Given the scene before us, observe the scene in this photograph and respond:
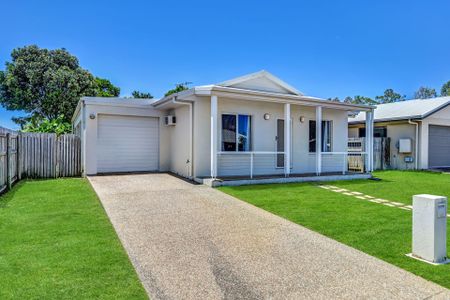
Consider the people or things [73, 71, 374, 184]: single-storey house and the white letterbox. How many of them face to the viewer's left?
0

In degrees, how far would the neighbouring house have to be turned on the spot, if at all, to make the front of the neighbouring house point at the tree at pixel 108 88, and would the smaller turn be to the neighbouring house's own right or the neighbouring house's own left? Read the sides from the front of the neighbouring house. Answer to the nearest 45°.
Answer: approximately 135° to the neighbouring house's own right

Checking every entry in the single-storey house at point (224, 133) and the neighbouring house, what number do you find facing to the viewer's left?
0

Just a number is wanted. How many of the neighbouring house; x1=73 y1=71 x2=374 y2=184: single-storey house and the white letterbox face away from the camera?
0

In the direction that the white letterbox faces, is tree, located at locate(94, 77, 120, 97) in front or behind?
behind

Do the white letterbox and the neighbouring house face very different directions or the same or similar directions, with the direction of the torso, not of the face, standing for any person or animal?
same or similar directions

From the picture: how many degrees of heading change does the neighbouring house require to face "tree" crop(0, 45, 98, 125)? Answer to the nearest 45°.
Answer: approximately 135° to its right

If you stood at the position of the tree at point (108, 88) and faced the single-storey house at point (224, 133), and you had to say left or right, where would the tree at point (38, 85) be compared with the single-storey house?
right

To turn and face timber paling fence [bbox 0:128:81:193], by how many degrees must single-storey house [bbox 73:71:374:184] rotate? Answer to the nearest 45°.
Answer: approximately 135° to its right

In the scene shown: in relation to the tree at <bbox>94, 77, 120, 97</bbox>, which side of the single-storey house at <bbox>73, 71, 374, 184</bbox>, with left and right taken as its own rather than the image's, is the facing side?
back

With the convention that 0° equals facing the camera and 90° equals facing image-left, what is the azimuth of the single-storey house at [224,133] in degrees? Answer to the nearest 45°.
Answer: approximately 315°

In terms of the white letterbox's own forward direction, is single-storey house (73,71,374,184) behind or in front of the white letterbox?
behind

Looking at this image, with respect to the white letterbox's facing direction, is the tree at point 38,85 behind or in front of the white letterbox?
behind
